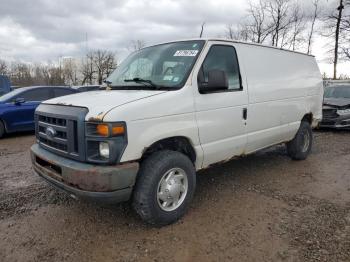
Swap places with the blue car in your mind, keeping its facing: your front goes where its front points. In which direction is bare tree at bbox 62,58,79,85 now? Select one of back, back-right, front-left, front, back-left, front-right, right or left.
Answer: back-right

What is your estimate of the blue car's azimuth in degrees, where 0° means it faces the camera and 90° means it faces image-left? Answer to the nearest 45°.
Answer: approximately 45°

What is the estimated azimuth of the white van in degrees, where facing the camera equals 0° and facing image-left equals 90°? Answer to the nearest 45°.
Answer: approximately 45°

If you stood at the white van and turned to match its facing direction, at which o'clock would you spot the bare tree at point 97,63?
The bare tree is roughly at 4 o'clock from the white van.

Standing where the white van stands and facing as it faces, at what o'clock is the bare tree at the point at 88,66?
The bare tree is roughly at 4 o'clock from the white van.

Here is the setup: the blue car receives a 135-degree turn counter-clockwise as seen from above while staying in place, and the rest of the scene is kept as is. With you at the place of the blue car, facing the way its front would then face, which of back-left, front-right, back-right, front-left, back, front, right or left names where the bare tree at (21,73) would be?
left

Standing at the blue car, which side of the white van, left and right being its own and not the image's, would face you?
right

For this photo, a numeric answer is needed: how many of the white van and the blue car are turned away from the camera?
0

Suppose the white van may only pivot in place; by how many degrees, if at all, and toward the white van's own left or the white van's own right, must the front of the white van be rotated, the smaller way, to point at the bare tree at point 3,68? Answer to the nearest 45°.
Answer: approximately 90° to the white van's own right
